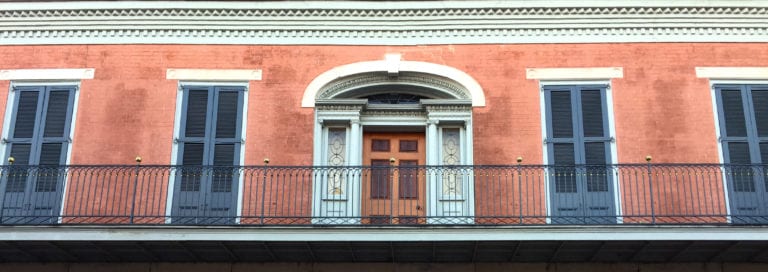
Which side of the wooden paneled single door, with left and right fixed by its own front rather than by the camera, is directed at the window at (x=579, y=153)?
left

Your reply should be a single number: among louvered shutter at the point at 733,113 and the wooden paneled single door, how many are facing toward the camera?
2

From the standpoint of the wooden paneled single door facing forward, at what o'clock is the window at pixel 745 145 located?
The window is roughly at 9 o'clock from the wooden paneled single door.

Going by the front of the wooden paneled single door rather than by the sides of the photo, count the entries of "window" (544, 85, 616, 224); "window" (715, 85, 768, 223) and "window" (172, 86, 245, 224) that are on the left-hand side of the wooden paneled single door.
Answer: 2

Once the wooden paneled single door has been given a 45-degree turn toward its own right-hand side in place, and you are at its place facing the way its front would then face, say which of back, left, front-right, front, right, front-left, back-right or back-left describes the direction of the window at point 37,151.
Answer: front-right
